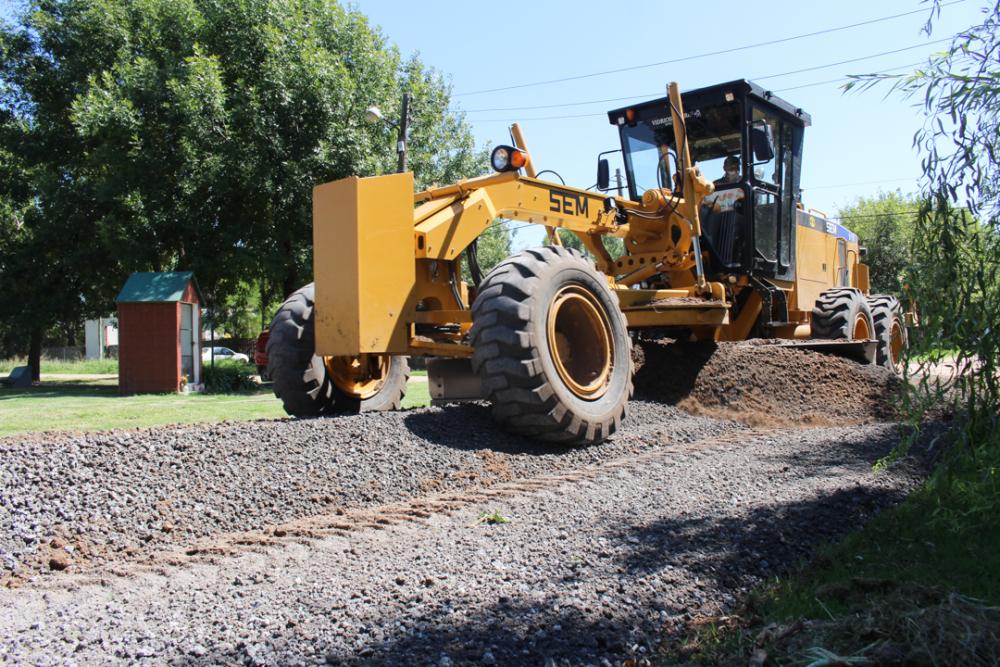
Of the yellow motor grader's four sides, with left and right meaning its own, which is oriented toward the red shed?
right

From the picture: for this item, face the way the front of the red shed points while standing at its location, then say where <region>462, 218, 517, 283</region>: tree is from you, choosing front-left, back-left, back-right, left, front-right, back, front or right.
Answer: front-left

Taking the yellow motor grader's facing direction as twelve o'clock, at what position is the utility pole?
The utility pole is roughly at 4 o'clock from the yellow motor grader.

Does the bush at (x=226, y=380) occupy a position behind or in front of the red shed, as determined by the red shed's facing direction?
in front

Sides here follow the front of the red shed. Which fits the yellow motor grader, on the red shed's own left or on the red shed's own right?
on the red shed's own right

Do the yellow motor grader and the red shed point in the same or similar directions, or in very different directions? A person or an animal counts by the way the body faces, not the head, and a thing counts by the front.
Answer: very different directions

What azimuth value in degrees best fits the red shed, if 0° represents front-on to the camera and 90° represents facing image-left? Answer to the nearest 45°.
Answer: approximately 270°

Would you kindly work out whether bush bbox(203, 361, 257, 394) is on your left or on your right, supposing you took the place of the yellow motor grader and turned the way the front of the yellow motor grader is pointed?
on your right

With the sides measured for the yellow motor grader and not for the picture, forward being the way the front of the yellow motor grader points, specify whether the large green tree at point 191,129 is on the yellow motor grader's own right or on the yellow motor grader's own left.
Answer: on the yellow motor grader's own right

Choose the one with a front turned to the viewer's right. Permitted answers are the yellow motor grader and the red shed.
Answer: the red shed

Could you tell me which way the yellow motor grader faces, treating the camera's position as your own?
facing the viewer and to the left of the viewer

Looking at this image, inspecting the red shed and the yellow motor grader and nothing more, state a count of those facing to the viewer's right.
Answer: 1
